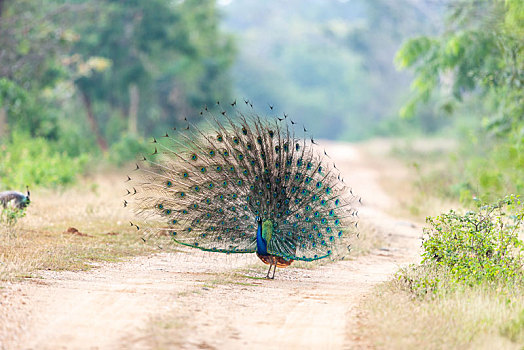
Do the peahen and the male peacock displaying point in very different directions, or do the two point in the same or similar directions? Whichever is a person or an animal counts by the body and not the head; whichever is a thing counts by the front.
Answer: very different directions

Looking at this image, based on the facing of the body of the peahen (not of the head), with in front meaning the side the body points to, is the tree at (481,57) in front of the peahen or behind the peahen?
in front

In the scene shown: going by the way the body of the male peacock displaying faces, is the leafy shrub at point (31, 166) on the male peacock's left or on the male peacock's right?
on the male peacock's right

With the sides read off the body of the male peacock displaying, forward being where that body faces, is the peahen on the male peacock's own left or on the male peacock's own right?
on the male peacock's own right

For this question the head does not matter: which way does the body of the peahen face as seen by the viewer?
to the viewer's right

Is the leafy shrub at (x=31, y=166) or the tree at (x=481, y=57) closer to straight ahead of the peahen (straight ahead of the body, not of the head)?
the tree

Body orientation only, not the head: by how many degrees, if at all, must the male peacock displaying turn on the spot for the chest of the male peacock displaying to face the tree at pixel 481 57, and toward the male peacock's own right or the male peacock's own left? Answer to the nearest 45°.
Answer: approximately 180°

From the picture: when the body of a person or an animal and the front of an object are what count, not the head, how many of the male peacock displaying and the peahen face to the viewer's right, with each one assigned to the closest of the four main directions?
1

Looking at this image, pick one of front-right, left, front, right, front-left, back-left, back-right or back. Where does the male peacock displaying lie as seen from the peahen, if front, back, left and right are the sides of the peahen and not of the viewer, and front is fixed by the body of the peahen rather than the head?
front-right

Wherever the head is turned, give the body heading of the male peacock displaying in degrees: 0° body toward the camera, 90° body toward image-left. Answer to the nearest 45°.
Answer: approximately 45°

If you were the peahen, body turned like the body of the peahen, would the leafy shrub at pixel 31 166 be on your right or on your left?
on your left
